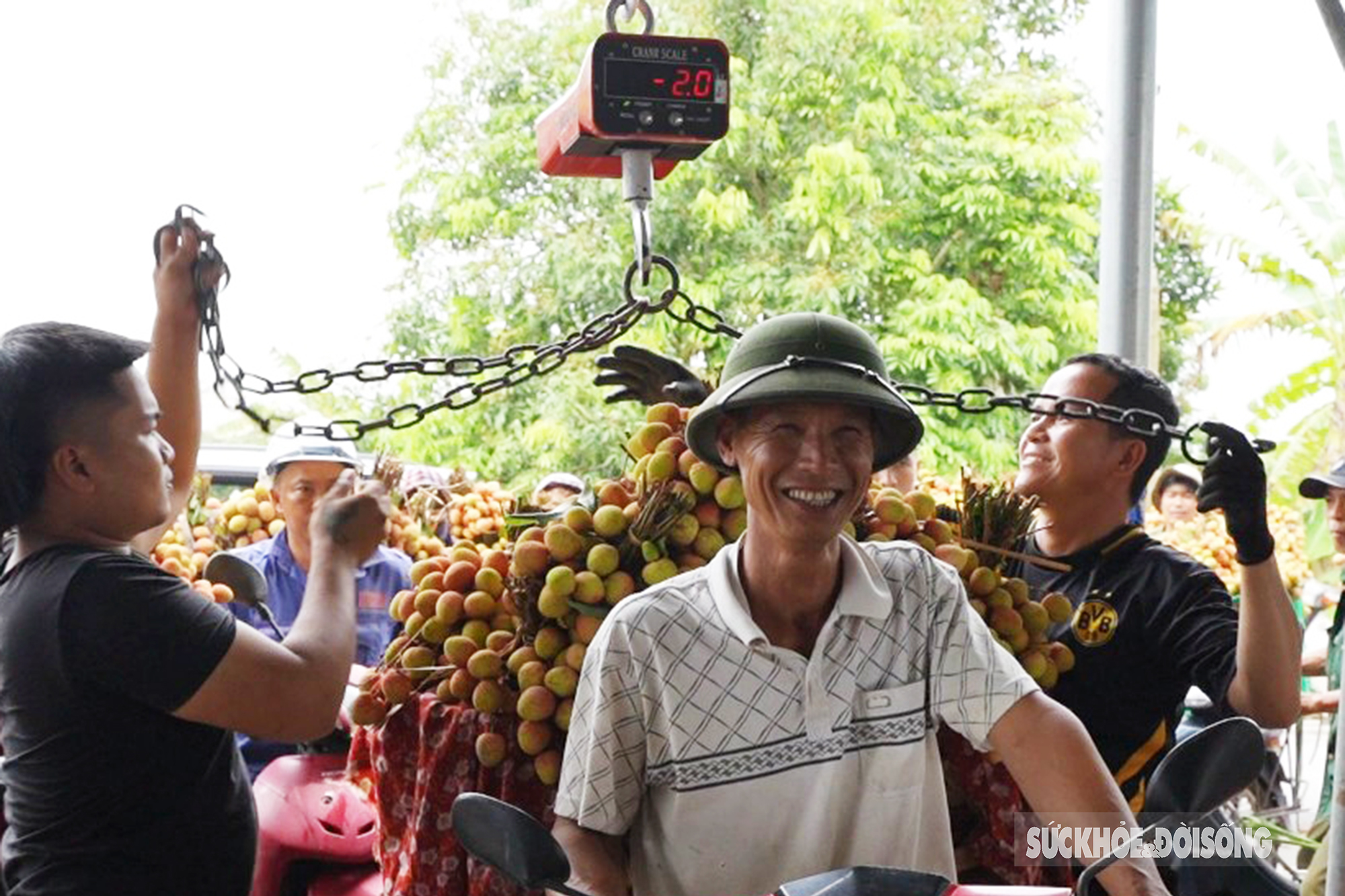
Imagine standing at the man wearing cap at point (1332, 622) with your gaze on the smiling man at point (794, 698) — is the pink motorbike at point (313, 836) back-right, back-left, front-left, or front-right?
front-right

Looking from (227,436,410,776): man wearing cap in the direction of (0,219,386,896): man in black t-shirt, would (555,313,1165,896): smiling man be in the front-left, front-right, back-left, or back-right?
front-left

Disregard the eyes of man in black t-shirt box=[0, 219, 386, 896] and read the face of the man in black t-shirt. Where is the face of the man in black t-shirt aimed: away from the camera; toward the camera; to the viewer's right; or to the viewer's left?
to the viewer's right

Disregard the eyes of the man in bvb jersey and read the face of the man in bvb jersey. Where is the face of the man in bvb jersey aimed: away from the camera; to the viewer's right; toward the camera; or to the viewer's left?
to the viewer's left
